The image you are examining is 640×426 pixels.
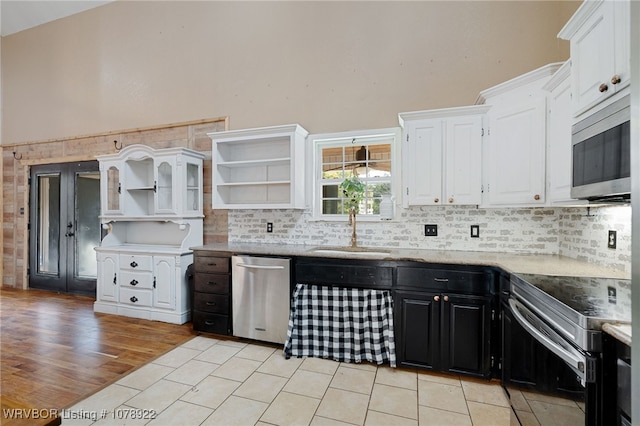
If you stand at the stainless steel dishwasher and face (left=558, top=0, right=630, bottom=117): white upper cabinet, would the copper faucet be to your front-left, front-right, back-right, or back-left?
front-left

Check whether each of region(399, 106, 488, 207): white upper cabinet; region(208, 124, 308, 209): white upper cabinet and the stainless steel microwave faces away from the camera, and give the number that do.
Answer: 0

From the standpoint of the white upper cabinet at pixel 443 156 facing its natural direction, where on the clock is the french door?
The french door is roughly at 3 o'clock from the white upper cabinet.

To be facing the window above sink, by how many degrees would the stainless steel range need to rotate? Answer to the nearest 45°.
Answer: approximately 90° to its right

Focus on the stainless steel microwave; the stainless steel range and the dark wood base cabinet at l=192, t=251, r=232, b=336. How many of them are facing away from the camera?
0

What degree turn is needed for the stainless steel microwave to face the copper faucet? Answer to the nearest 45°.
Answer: approximately 45° to its right

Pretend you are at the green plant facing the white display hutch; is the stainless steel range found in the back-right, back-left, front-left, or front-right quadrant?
back-left

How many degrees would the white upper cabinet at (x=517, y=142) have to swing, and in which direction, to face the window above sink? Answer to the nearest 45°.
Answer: approximately 45° to its right

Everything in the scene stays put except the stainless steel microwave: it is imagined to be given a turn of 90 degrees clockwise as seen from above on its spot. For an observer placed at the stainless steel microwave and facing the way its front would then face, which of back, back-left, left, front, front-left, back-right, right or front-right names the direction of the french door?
front-left

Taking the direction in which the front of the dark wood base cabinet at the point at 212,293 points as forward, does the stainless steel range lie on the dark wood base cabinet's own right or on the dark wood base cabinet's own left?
on the dark wood base cabinet's own left

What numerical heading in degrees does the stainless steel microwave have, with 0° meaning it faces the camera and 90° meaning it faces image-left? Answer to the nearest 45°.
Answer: approximately 45°

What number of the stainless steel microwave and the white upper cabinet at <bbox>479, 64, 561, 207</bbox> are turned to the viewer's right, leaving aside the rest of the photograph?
0

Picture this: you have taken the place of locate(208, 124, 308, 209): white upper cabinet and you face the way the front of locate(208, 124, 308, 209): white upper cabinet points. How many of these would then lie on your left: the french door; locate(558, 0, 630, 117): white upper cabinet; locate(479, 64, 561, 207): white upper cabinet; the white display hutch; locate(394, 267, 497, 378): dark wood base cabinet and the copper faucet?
4

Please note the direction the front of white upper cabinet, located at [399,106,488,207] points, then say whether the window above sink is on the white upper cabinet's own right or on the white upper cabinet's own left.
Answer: on the white upper cabinet's own right

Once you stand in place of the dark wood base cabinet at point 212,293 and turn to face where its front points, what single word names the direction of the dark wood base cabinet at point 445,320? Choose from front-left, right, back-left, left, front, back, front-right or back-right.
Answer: left

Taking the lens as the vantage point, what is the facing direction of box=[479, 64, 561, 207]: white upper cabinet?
facing the viewer and to the left of the viewer

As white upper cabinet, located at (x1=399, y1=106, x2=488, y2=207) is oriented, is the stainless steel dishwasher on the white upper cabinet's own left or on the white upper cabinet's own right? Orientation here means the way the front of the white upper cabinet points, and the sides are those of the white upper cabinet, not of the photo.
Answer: on the white upper cabinet's own right

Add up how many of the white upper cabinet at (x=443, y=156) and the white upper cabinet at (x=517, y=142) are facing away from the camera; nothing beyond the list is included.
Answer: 0

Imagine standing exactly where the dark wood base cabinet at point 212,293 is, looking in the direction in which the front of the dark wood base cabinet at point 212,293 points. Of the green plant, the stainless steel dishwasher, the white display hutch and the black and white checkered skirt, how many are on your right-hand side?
1
